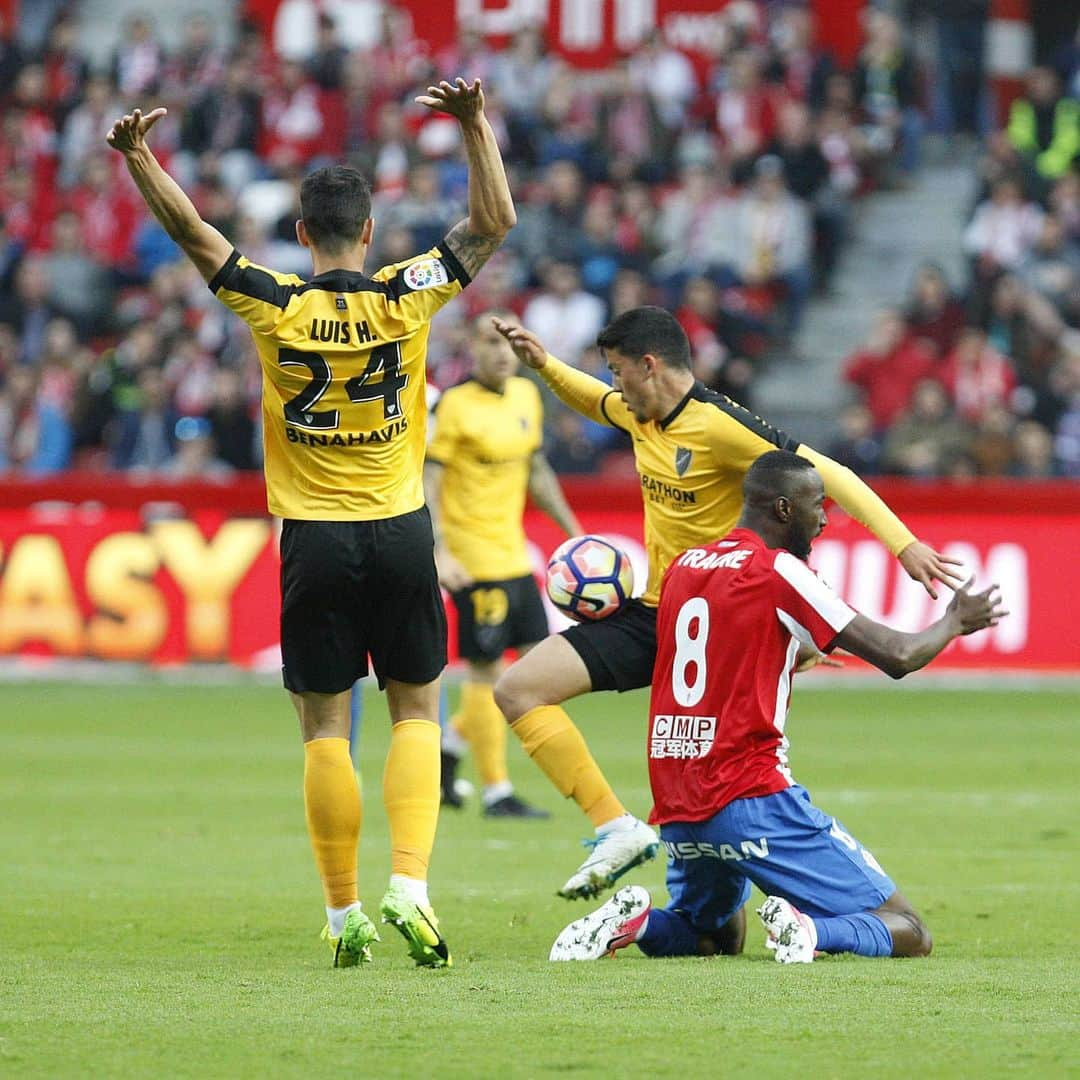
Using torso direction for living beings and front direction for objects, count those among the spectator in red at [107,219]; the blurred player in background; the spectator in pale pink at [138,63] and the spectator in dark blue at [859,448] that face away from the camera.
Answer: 0

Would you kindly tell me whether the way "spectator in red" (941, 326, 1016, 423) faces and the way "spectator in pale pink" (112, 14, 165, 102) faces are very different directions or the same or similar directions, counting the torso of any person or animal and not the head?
same or similar directions

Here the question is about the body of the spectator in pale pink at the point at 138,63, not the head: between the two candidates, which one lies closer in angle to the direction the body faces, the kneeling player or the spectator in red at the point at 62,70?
the kneeling player

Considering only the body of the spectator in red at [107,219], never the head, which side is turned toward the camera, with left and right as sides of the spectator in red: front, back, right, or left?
front

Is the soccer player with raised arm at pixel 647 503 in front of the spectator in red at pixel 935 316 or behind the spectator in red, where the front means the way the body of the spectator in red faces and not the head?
in front

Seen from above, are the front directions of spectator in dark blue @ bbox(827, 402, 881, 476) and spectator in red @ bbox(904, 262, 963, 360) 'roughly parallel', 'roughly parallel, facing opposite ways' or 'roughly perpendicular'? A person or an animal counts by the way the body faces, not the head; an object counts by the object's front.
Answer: roughly parallel

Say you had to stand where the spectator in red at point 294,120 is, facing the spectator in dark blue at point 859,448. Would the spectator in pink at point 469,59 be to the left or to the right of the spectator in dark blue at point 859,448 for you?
left

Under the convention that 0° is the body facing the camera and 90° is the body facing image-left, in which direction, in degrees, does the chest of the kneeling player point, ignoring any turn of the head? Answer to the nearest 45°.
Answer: approximately 225°

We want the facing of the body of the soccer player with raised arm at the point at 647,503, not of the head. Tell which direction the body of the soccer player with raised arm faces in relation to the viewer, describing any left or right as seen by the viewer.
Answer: facing the viewer and to the left of the viewer

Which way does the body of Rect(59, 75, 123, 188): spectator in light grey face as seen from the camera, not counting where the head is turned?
toward the camera

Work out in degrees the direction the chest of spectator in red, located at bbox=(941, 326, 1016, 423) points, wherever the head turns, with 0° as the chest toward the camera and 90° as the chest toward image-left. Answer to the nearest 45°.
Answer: approximately 0°

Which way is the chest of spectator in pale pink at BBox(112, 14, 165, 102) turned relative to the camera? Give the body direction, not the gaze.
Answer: toward the camera

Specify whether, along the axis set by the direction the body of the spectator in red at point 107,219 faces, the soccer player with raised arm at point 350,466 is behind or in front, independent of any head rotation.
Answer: in front

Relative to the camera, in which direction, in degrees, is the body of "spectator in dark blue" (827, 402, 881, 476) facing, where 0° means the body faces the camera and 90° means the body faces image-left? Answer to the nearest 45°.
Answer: approximately 0°

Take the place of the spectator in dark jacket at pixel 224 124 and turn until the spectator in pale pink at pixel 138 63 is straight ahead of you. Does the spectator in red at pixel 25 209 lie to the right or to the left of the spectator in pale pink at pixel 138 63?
left

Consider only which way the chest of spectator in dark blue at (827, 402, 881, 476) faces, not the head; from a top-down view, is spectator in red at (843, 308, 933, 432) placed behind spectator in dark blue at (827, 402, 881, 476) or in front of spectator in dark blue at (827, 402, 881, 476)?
behind

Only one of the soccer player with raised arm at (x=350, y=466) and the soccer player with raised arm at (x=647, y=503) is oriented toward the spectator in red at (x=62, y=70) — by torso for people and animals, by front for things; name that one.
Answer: the soccer player with raised arm at (x=350, y=466)
